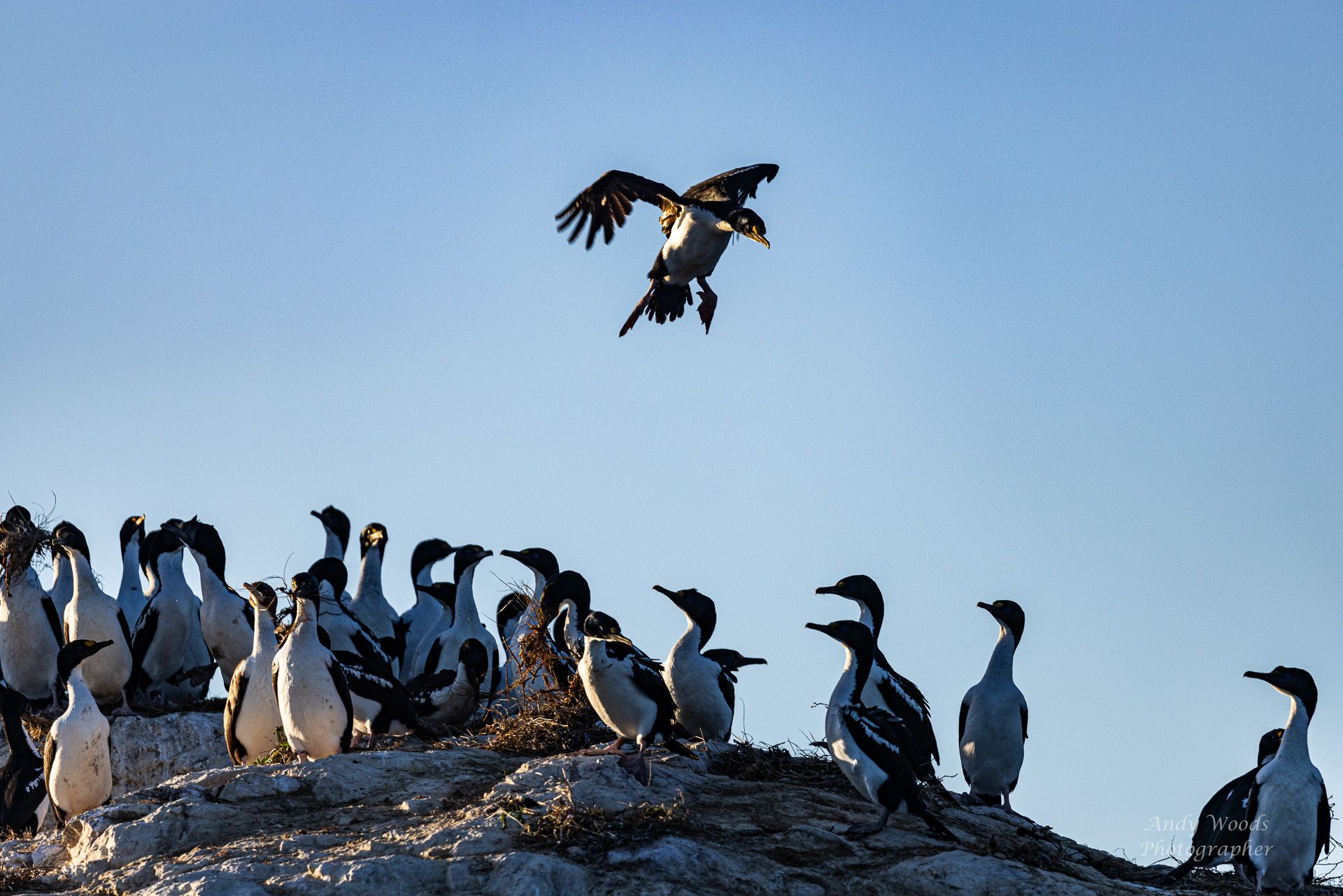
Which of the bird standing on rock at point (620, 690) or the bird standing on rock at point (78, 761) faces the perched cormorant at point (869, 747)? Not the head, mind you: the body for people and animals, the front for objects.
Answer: the bird standing on rock at point (78, 761)

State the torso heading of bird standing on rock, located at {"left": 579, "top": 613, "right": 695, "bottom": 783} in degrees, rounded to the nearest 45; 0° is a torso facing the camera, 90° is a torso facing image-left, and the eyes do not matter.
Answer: approximately 45°

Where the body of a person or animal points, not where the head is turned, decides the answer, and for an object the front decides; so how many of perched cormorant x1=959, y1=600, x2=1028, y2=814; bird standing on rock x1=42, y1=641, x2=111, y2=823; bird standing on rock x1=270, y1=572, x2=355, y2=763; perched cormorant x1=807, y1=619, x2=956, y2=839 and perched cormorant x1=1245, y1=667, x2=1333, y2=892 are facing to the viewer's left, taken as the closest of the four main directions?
1

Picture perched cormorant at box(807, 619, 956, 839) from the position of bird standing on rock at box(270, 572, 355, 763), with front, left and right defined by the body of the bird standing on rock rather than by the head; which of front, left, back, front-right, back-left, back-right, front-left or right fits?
front-left

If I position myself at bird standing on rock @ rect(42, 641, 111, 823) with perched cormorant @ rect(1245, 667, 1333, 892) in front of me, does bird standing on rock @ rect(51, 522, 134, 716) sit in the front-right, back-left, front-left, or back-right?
back-left

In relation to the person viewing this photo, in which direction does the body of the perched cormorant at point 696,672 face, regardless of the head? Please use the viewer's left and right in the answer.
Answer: facing the viewer and to the left of the viewer

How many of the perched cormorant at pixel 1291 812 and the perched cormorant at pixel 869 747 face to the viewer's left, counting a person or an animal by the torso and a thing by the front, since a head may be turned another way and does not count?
1

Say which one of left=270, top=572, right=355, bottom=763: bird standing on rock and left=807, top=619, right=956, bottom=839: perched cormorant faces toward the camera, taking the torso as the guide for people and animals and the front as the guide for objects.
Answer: the bird standing on rock

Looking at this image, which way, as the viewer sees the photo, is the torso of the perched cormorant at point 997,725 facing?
toward the camera

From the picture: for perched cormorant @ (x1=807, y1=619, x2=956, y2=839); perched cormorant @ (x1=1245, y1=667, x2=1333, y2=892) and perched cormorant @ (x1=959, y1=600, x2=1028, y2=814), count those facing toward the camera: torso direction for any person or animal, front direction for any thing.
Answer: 2

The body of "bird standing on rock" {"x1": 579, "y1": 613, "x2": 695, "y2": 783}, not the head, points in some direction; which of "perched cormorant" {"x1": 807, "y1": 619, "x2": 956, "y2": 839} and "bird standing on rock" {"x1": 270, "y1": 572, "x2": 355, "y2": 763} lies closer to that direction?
the bird standing on rock

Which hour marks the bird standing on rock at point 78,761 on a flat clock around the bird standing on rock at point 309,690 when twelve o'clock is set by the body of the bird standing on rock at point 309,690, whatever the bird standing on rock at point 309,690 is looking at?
the bird standing on rock at point 78,761 is roughly at 4 o'clock from the bird standing on rock at point 309,690.

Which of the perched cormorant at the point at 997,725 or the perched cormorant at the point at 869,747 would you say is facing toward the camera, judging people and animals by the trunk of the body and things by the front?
the perched cormorant at the point at 997,725

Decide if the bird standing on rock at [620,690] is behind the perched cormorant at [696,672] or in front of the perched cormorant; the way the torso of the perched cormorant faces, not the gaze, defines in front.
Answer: in front

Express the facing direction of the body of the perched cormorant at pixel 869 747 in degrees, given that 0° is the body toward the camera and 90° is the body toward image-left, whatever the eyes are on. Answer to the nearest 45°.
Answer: approximately 90°

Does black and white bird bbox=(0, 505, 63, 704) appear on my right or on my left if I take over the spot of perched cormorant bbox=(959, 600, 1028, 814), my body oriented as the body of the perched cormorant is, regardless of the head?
on my right

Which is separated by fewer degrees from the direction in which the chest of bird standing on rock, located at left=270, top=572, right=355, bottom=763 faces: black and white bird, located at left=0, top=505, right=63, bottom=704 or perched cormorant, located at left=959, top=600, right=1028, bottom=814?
the perched cormorant

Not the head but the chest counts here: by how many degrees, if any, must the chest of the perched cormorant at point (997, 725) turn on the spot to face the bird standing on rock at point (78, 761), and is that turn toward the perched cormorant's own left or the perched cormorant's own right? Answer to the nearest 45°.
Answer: approximately 90° to the perched cormorant's own right
